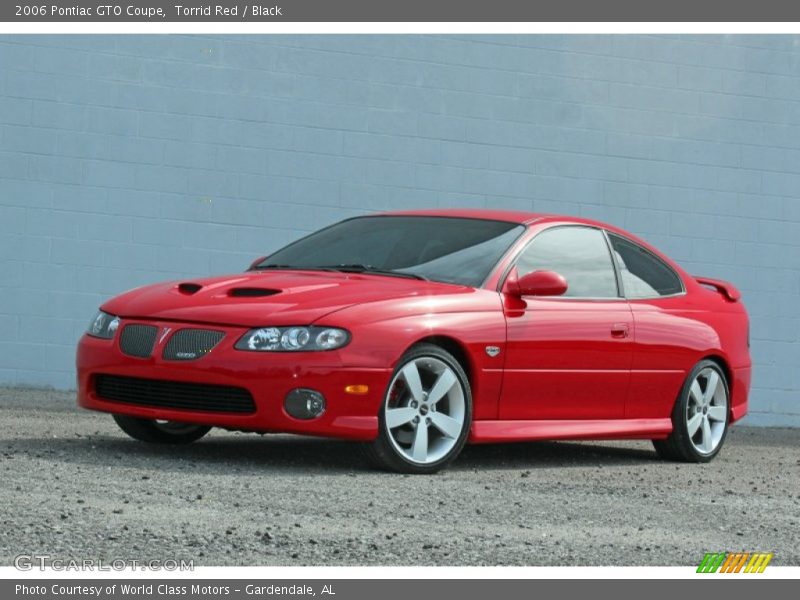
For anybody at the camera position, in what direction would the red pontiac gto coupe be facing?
facing the viewer and to the left of the viewer
